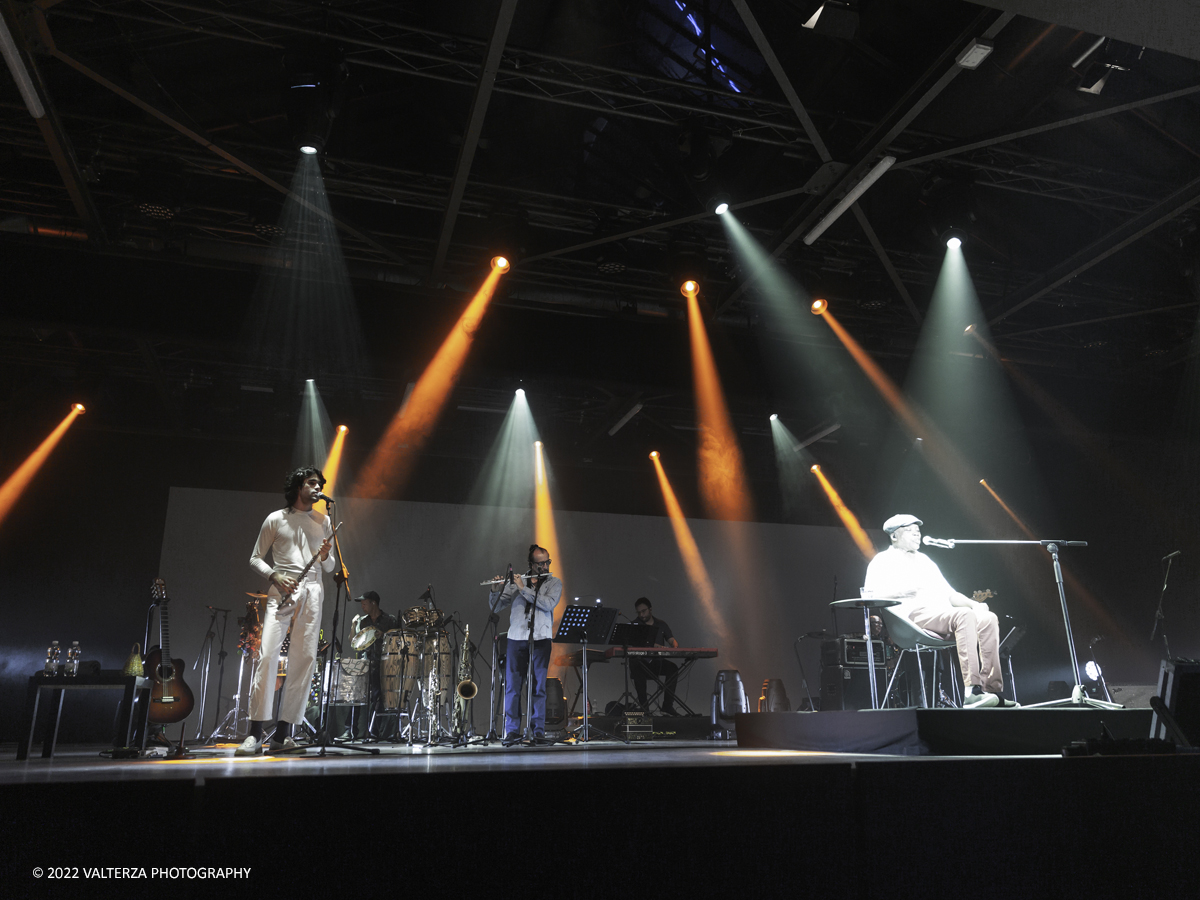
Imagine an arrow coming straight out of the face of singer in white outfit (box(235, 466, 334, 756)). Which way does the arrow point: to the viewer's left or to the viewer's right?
to the viewer's right

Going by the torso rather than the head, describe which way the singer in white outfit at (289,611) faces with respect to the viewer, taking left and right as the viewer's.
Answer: facing the viewer and to the right of the viewer

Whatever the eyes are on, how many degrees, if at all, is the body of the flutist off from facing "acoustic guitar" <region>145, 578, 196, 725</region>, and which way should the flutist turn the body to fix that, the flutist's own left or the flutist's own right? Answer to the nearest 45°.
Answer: approximately 90° to the flutist's own right

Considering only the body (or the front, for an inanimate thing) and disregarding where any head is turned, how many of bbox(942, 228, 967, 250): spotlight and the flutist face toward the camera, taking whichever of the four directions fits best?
2

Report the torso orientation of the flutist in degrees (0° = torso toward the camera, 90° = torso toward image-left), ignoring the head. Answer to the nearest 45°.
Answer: approximately 0°
